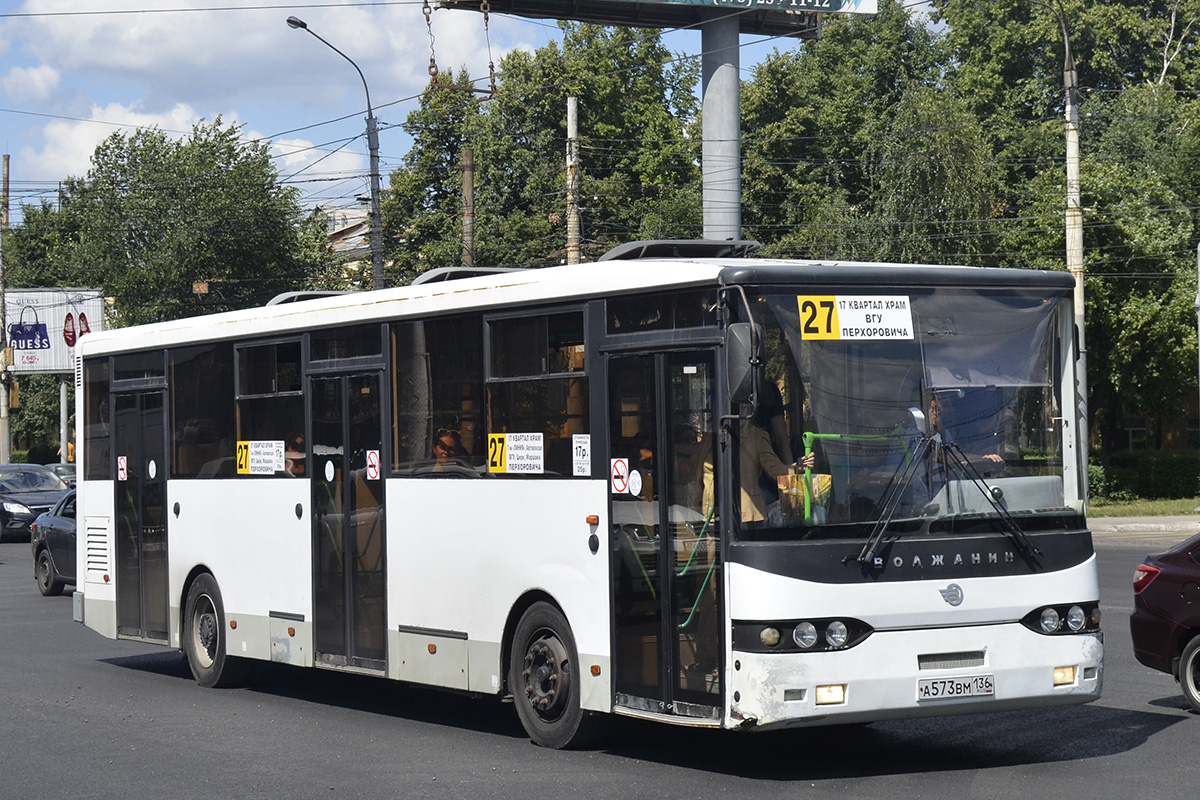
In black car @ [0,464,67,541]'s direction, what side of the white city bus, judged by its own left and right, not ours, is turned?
back

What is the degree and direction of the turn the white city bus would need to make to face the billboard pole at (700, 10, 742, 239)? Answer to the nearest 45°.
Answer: approximately 135° to its left

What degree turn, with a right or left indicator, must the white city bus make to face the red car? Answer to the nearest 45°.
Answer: approximately 90° to its left

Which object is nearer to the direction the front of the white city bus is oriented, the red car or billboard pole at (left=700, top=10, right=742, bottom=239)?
the red car

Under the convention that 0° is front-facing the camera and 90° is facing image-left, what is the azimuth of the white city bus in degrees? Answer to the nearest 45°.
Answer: approximately 315°

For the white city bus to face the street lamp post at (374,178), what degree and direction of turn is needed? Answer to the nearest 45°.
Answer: approximately 135° to its left

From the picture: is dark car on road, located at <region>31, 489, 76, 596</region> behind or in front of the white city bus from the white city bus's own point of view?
behind
